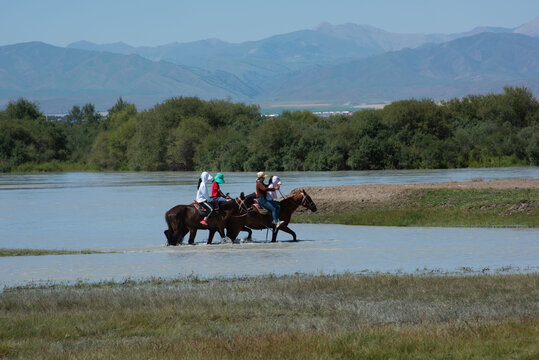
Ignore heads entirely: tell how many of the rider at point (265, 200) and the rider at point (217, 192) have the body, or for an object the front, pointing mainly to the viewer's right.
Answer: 2

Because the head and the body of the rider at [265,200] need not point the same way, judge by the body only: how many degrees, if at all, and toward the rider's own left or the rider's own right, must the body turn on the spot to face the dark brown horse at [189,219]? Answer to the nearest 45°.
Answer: approximately 180°

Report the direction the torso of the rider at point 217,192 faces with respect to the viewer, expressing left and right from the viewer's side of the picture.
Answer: facing to the right of the viewer

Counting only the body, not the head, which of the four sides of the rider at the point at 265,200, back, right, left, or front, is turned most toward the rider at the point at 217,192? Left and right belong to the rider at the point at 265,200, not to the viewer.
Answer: back

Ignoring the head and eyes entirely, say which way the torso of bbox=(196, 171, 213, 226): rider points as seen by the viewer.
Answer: to the viewer's right

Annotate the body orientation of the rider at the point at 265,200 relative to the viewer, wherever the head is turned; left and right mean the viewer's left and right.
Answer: facing to the right of the viewer

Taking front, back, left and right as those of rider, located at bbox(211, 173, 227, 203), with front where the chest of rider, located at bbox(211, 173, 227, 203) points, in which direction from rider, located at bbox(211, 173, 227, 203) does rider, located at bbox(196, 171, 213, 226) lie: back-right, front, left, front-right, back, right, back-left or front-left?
back-right

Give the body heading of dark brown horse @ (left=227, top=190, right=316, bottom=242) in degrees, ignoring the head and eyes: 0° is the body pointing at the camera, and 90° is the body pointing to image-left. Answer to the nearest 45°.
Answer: approximately 270°
